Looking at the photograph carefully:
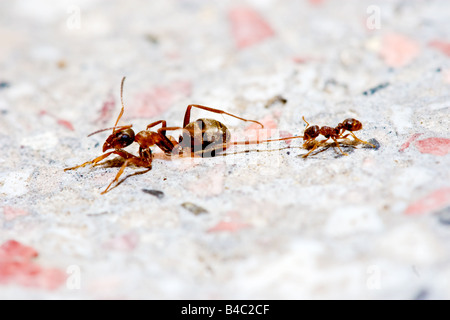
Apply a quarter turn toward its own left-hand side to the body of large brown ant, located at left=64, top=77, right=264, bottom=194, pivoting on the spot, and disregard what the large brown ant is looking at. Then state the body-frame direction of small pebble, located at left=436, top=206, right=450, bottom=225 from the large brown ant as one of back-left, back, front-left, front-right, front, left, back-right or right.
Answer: front-left

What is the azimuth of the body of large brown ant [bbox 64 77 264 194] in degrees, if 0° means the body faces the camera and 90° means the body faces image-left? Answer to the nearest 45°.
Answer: approximately 90°

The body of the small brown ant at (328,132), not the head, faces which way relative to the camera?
to the viewer's left

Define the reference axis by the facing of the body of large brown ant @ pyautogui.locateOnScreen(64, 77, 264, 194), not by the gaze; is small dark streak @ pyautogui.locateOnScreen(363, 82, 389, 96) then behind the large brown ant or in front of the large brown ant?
behind

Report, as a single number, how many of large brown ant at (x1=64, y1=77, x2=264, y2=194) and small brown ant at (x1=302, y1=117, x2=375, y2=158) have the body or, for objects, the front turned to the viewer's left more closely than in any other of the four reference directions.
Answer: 2

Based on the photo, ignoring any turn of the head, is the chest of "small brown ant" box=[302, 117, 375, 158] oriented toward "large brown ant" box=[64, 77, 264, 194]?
yes

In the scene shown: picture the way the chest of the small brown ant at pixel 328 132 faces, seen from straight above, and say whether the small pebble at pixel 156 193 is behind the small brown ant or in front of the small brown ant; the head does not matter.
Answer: in front
